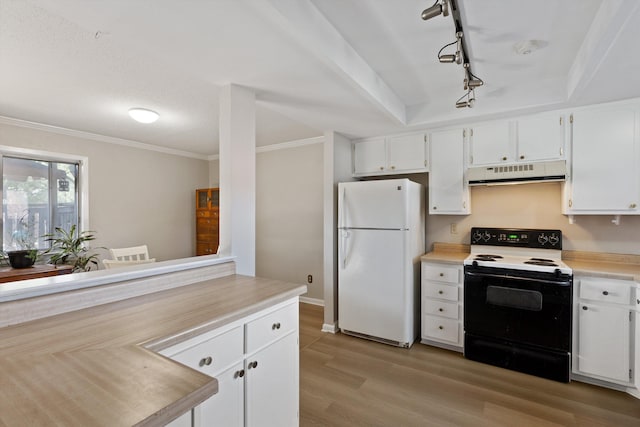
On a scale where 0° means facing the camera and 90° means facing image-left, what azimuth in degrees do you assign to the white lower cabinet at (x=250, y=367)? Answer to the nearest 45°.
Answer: approximately 315°

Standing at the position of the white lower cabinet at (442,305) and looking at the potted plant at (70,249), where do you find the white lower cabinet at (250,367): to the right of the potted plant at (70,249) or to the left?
left

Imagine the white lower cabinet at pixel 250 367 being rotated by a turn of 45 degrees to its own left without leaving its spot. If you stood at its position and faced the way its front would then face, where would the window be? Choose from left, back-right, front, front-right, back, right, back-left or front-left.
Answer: back-left

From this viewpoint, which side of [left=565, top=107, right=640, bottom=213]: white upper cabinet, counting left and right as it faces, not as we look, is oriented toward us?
front

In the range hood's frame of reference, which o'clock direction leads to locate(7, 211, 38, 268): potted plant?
The potted plant is roughly at 2 o'clock from the range hood.

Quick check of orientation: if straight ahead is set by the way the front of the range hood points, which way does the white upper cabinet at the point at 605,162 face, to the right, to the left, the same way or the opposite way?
the same way

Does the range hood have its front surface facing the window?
no

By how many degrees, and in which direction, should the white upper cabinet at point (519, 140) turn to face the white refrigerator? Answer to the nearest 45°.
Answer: approximately 90° to its right

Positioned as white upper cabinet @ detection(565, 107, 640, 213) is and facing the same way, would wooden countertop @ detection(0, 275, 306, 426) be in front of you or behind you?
in front

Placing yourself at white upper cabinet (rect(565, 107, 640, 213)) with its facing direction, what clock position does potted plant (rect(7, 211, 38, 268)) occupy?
The potted plant is roughly at 2 o'clock from the white upper cabinet.

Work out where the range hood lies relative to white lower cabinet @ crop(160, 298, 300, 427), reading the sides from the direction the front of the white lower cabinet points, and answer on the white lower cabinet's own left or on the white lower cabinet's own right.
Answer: on the white lower cabinet's own left

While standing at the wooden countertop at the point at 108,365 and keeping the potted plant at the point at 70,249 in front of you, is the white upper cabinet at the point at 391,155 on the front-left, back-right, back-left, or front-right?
front-right

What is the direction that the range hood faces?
toward the camera

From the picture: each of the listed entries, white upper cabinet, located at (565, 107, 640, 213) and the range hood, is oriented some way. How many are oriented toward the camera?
2

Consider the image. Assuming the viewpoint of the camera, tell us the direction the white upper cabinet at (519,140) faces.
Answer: facing the viewer

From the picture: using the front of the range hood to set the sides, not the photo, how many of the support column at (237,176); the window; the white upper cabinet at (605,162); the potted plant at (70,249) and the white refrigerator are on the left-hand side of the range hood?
1

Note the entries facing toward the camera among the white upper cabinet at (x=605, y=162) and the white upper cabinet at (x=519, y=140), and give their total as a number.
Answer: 2

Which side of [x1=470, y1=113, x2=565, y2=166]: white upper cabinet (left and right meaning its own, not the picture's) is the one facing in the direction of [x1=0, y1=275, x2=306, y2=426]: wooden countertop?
front
